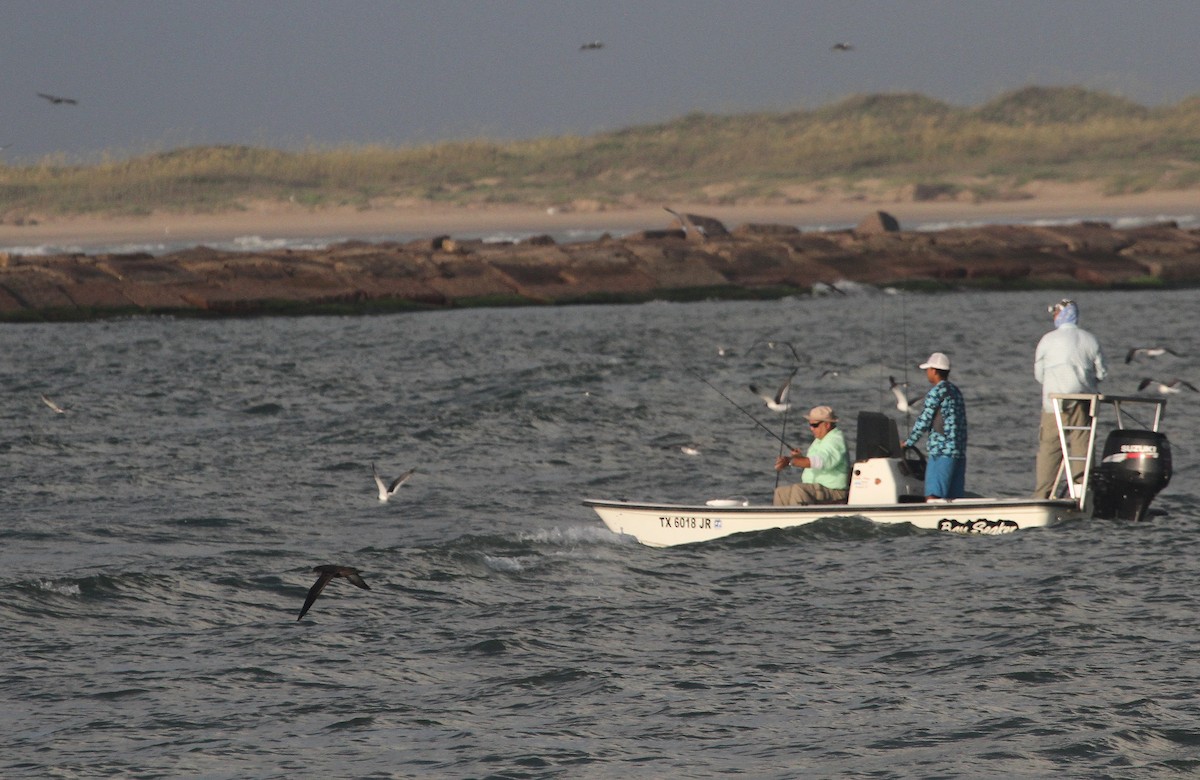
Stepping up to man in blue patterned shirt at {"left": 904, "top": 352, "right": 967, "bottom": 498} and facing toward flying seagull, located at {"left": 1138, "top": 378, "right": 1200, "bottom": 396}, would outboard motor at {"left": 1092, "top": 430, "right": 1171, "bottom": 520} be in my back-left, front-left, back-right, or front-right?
front-right

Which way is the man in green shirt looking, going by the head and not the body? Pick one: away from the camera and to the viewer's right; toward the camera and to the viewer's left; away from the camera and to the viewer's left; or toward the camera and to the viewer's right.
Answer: toward the camera and to the viewer's left

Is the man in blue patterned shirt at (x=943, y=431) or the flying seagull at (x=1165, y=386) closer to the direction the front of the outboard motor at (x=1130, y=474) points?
the man in blue patterned shirt

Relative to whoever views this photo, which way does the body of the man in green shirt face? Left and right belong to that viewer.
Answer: facing to the left of the viewer

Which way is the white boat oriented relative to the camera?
to the viewer's left

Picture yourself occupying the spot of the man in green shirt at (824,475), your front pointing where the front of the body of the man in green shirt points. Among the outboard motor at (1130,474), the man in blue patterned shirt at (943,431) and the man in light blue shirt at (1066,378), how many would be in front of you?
0

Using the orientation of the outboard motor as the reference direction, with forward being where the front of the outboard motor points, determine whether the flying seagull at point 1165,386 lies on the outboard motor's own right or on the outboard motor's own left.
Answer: on the outboard motor's own right

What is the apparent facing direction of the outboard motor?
to the viewer's left

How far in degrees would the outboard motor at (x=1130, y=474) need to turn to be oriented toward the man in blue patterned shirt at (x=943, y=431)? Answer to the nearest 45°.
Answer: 0° — it already faces them

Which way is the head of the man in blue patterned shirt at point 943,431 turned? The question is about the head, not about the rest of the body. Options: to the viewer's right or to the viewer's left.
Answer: to the viewer's left

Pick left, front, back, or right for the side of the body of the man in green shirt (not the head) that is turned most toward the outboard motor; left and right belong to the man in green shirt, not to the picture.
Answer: back

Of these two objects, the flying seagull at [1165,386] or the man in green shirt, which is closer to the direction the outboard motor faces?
the man in green shirt
